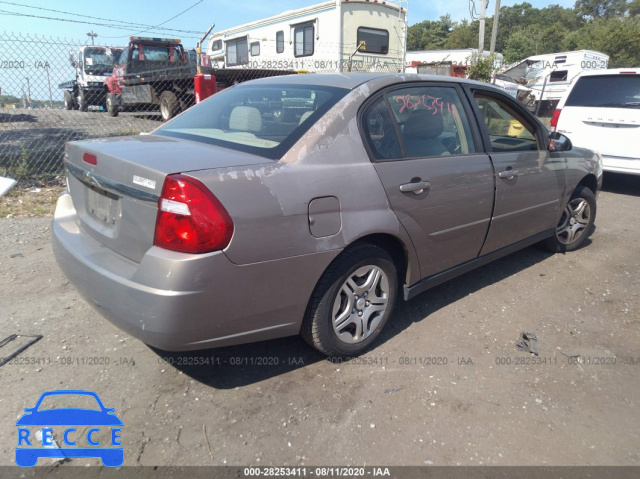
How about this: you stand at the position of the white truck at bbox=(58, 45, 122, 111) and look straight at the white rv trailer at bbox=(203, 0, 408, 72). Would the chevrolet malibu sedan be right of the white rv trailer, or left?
right

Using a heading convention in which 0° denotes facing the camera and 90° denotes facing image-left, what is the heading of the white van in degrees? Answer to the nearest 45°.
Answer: approximately 180°

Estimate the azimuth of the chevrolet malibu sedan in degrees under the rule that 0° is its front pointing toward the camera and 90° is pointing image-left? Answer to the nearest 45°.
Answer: approximately 225°

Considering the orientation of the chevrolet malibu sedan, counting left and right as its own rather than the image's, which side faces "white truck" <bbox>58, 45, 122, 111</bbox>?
left

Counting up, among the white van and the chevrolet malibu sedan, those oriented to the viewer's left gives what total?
0

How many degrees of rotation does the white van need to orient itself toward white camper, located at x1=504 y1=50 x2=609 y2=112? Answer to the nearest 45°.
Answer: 0° — it already faces it

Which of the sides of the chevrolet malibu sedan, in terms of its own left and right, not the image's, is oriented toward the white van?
front

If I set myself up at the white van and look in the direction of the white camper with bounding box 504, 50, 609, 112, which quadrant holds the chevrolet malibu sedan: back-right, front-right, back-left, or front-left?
back-left

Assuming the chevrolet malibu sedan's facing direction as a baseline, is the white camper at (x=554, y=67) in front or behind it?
in front

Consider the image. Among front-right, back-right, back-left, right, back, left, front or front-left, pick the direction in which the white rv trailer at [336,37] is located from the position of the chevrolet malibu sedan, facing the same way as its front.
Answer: front-left

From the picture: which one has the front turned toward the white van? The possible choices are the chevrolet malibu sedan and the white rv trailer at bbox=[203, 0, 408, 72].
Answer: the chevrolet malibu sedan
